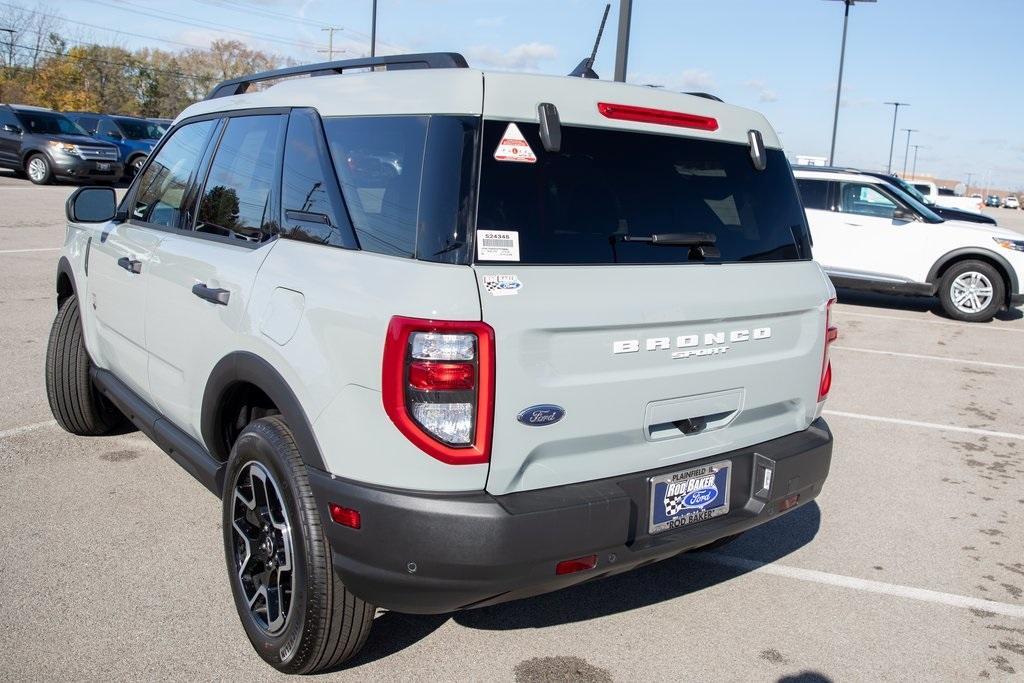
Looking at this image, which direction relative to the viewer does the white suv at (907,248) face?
to the viewer's right

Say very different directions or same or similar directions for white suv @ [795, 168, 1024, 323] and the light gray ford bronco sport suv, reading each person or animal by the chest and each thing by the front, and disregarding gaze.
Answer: very different directions

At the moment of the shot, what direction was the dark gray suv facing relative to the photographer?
facing the viewer and to the right of the viewer

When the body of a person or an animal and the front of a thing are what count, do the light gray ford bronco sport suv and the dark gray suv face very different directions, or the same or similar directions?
very different directions

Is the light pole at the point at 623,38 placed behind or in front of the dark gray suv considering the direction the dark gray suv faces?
in front

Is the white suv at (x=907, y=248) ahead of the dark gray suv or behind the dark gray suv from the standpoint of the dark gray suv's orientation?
ahead

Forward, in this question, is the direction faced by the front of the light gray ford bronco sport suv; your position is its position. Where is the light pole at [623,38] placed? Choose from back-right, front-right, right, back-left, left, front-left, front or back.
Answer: front-right

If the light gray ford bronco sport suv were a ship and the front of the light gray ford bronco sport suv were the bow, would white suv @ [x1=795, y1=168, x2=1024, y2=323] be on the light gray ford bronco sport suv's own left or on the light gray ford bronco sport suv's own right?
on the light gray ford bronco sport suv's own right

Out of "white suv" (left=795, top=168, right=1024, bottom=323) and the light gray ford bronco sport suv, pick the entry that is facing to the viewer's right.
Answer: the white suv

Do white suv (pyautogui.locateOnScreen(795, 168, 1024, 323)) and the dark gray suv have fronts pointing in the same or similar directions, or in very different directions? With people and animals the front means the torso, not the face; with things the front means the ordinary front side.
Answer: same or similar directions

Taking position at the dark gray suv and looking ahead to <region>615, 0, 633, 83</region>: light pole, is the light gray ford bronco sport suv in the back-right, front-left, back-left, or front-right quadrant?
front-right

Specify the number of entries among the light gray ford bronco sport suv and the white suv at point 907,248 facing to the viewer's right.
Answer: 1
